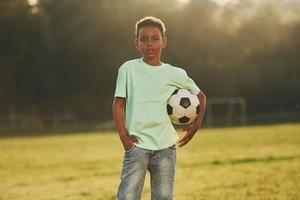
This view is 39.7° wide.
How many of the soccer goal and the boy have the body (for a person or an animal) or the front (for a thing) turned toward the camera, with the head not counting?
2

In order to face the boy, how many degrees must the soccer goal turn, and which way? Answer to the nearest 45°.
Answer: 0° — it already faces them

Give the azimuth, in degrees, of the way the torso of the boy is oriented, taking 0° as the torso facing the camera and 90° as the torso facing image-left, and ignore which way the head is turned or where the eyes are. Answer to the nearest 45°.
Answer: approximately 0°

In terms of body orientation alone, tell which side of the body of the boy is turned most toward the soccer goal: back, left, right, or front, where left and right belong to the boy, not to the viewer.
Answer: back

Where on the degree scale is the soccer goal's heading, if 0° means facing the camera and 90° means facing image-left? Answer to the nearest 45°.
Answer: approximately 0°
